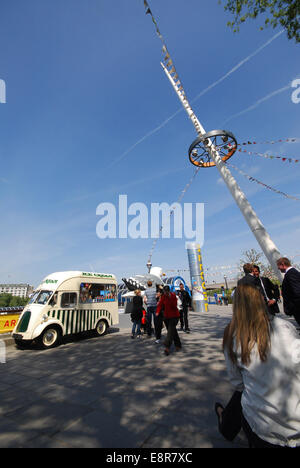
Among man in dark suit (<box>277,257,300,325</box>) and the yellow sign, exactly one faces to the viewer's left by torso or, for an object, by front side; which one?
the man in dark suit

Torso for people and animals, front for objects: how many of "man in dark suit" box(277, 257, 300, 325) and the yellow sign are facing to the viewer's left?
1

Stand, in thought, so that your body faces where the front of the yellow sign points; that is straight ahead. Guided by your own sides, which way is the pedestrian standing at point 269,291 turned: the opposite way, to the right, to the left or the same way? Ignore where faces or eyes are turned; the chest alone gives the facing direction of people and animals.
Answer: to the right

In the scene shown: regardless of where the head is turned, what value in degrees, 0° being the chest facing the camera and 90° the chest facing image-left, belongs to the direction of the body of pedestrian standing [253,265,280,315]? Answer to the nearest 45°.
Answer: approximately 45°

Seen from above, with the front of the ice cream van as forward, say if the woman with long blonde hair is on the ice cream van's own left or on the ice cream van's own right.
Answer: on the ice cream van's own left

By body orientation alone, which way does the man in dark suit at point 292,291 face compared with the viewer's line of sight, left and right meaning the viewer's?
facing to the left of the viewer

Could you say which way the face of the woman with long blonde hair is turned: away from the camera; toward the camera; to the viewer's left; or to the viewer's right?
away from the camera

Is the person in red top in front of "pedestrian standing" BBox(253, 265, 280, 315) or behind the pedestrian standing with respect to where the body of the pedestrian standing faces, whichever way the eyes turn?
in front
